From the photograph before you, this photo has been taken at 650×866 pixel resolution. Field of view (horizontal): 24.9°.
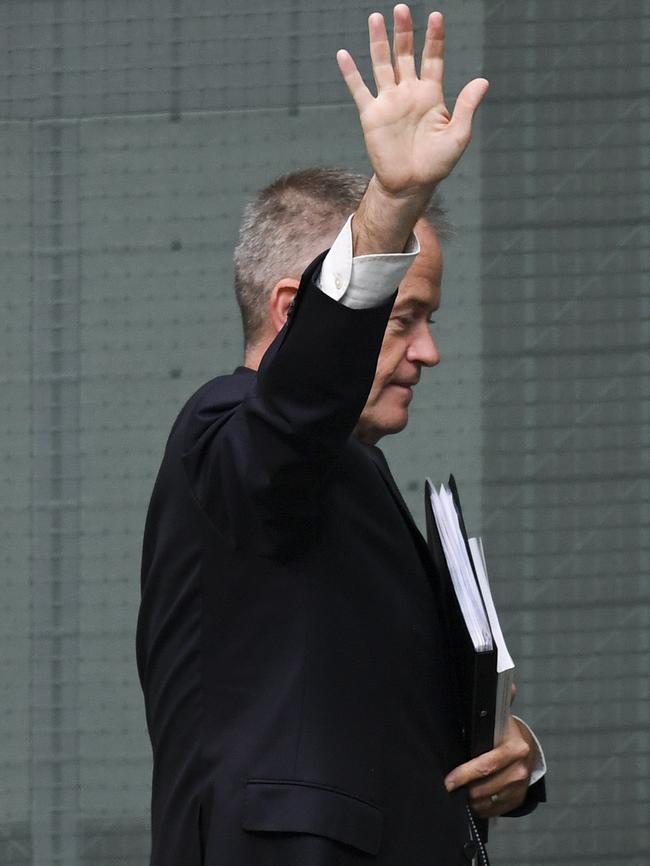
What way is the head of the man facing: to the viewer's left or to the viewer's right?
to the viewer's right

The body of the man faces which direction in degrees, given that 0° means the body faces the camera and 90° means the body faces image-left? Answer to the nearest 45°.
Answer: approximately 270°
